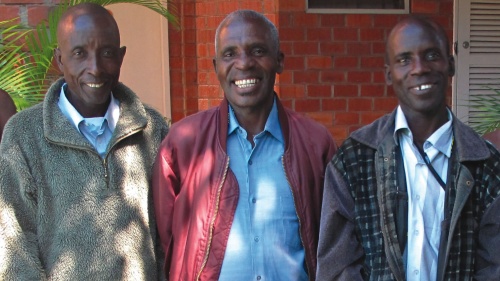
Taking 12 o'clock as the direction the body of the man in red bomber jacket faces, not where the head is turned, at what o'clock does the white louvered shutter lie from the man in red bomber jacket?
The white louvered shutter is roughly at 7 o'clock from the man in red bomber jacket.

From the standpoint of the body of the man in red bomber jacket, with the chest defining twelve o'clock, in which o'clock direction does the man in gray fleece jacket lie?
The man in gray fleece jacket is roughly at 3 o'clock from the man in red bomber jacket.

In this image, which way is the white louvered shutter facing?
toward the camera

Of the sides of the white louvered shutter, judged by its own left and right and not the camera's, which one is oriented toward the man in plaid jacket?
front

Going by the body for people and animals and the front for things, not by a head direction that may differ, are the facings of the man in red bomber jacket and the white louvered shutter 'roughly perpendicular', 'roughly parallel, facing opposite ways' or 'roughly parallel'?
roughly parallel

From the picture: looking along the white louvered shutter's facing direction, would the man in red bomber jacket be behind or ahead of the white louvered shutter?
ahead

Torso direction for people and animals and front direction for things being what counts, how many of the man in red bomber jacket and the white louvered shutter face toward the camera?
2

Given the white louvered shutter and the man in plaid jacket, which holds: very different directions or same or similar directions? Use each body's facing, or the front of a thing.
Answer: same or similar directions

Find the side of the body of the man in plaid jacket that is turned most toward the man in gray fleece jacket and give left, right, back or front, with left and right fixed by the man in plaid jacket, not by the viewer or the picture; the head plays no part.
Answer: right

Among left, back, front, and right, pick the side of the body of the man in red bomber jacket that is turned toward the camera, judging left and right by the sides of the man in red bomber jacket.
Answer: front

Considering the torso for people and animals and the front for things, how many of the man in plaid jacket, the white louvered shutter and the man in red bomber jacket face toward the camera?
3

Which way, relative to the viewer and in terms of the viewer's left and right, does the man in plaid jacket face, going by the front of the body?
facing the viewer

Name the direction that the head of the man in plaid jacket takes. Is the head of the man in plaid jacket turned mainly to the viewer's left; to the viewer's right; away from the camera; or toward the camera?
toward the camera

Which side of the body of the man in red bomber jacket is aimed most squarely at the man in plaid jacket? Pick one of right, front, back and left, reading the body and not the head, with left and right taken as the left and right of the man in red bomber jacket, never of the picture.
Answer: left

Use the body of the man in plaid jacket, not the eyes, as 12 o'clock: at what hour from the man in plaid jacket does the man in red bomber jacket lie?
The man in red bomber jacket is roughly at 3 o'clock from the man in plaid jacket.

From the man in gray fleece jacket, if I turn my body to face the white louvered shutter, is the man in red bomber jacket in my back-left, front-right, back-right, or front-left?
front-right
